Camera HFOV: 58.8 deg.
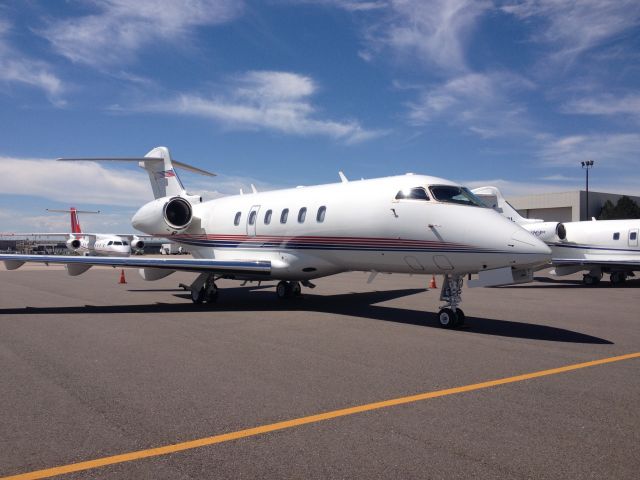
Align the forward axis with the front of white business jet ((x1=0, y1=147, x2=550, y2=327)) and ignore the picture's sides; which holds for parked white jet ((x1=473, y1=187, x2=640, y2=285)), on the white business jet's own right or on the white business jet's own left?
on the white business jet's own left

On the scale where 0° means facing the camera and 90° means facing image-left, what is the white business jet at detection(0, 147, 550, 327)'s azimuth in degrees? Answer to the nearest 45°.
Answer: approximately 315°
